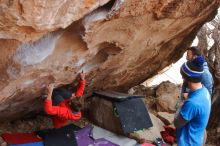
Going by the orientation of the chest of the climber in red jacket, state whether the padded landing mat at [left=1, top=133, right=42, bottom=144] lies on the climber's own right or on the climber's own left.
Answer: on the climber's own left

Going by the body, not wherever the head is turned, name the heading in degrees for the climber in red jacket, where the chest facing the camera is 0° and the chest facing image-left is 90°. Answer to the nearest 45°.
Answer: approximately 180°

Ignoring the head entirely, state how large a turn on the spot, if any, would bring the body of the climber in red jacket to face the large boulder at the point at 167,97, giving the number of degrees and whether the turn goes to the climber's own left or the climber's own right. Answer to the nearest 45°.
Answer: approximately 45° to the climber's own right
